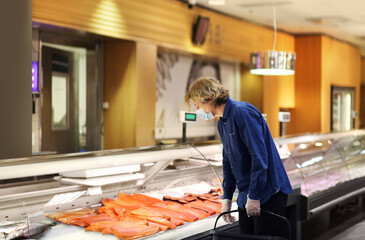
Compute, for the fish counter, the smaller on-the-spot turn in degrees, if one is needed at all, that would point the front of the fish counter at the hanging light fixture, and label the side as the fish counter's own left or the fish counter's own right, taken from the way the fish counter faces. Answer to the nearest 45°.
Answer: approximately 90° to the fish counter's own left

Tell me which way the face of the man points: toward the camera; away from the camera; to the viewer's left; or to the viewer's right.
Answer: to the viewer's left

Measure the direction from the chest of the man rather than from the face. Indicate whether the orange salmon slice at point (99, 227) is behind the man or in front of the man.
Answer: in front

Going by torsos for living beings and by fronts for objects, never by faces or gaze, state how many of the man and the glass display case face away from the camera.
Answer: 0

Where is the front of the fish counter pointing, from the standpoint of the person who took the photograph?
facing the viewer and to the right of the viewer

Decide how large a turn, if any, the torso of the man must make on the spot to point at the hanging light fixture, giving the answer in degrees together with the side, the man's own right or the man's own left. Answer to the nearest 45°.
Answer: approximately 135° to the man's own right
